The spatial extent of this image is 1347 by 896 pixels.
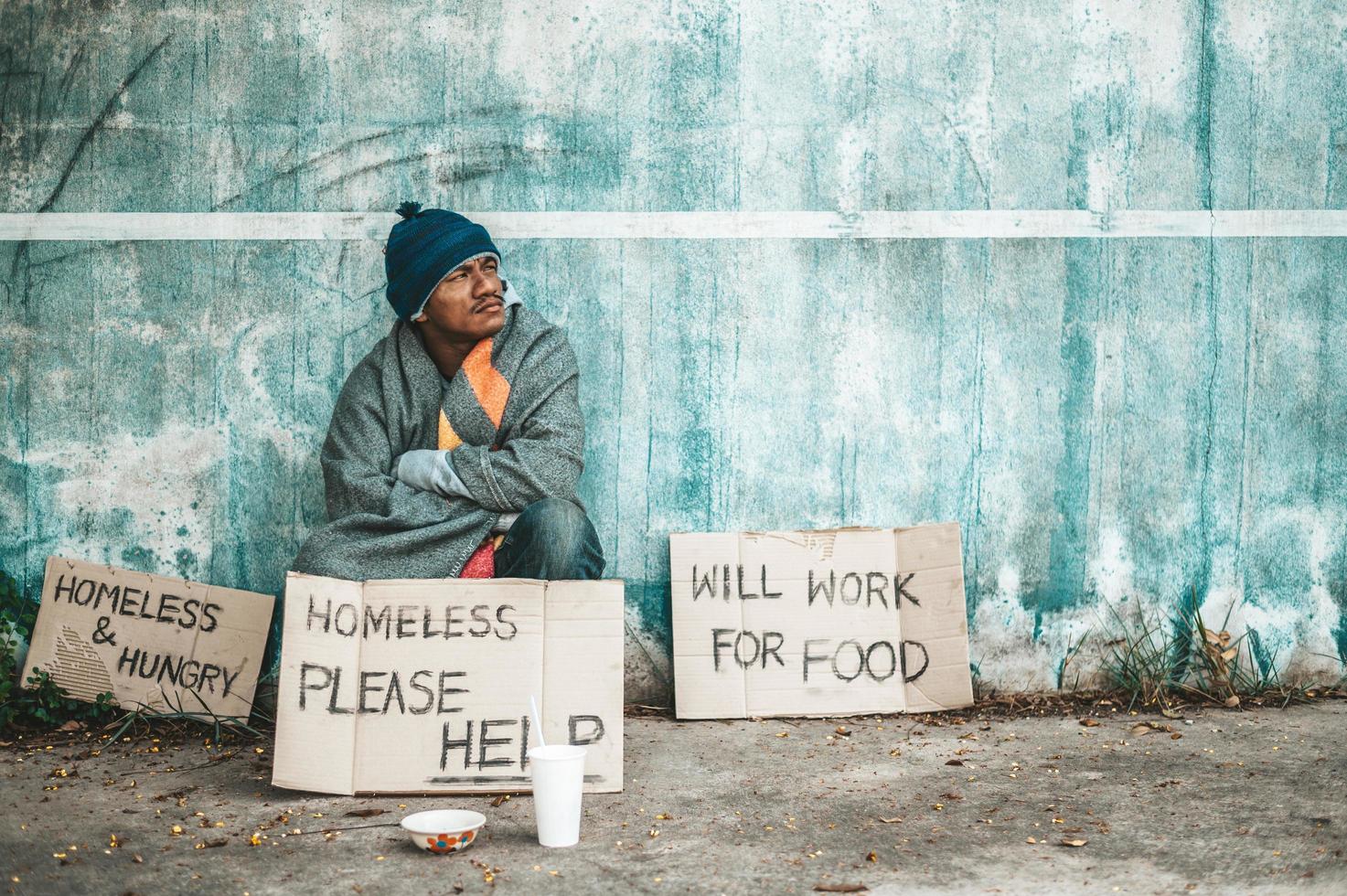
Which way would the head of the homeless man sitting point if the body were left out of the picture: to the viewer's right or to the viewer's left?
to the viewer's right

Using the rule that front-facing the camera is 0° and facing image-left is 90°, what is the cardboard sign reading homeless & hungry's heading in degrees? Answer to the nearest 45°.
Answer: approximately 0°

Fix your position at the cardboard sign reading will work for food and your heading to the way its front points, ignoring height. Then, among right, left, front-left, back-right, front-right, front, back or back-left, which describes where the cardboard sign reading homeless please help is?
front-right

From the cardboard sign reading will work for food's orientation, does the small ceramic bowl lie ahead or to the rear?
ahead

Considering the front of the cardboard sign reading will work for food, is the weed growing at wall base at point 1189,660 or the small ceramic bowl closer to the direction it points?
the small ceramic bowl

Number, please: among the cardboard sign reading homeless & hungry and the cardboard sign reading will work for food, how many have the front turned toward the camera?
2

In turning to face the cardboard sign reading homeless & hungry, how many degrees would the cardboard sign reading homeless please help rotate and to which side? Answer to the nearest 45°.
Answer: approximately 135° to its right

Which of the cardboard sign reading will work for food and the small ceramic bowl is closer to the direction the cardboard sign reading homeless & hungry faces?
the small ceramic bowl

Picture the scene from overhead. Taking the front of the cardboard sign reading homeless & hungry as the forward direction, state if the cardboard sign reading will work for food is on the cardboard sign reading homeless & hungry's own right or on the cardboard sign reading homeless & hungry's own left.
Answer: on the cardboard sign reading homeless & hungry's own left

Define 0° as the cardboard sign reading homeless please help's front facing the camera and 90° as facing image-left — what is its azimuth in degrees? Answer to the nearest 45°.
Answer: approximately 0°

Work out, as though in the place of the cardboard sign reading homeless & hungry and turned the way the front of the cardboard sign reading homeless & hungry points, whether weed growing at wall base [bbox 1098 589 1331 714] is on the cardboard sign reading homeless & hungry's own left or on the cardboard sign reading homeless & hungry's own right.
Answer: on the cardboard sign reading homeless & hungry's own left

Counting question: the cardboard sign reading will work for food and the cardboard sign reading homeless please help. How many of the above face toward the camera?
2
